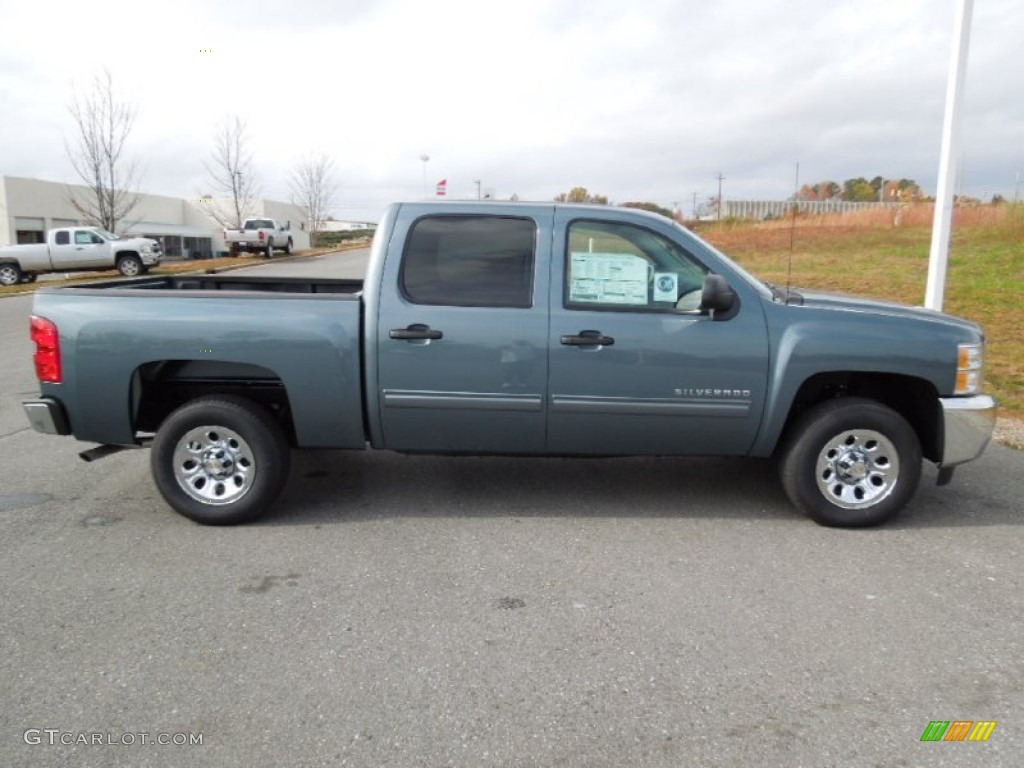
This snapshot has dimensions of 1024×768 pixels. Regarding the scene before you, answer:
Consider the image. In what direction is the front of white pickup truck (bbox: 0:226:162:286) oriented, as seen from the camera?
facing to the right of the viewer

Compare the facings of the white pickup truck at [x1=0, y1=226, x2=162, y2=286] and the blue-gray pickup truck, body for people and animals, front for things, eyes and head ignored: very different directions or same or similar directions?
same or similar directions

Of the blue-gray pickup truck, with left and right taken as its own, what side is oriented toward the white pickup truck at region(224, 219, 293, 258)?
left

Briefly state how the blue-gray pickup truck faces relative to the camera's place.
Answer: facing to the right of the viewer

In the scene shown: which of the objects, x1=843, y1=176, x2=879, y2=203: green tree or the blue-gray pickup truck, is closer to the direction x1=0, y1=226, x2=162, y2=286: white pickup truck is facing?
the green tree

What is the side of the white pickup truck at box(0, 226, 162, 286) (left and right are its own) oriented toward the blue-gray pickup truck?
right

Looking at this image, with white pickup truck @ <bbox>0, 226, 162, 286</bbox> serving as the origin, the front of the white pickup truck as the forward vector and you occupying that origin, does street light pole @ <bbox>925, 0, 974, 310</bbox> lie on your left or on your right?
on your right

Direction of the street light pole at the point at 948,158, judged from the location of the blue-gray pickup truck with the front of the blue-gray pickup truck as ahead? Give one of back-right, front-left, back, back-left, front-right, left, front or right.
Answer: front-left

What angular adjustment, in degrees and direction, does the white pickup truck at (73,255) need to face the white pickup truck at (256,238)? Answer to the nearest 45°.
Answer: approximately 45° to its left

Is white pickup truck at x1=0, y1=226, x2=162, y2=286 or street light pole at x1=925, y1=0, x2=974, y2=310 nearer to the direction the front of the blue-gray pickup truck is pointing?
the street light pole

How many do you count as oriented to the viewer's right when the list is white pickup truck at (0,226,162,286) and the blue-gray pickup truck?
2

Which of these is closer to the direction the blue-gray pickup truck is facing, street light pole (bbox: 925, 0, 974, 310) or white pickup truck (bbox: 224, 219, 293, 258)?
the street light pole
